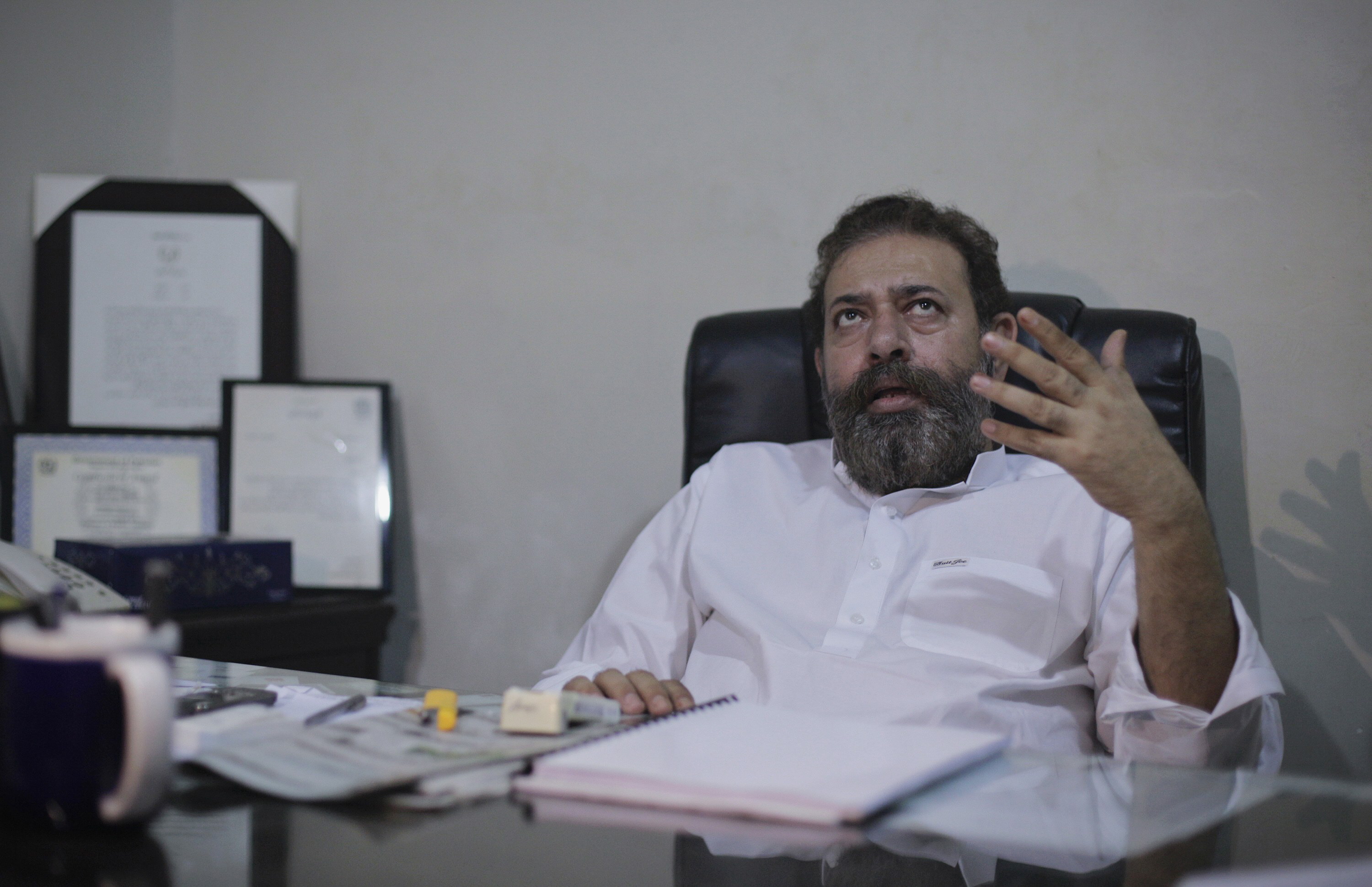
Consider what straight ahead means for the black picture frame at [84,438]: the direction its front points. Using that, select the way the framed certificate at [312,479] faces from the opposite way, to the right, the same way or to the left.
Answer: the same way

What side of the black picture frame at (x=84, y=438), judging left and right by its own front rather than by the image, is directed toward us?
front

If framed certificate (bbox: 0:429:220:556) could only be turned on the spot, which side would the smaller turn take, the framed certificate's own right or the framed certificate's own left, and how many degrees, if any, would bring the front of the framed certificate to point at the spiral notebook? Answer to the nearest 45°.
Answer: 0° — it already faces it

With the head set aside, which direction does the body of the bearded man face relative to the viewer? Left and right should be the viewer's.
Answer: facing the viewer

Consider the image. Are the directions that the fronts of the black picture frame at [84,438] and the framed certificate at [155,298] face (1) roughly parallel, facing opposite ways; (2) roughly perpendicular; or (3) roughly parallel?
roughly parallel

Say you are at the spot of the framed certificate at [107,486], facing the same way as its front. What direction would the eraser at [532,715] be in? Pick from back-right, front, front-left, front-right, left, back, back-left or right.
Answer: front

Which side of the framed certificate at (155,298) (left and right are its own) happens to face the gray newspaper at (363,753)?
front

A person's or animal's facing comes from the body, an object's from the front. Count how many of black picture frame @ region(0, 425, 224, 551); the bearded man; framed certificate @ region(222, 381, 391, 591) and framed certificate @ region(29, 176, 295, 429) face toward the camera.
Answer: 4

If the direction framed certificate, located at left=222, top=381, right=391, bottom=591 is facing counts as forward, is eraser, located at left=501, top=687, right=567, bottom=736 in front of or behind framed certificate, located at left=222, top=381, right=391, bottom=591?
in front

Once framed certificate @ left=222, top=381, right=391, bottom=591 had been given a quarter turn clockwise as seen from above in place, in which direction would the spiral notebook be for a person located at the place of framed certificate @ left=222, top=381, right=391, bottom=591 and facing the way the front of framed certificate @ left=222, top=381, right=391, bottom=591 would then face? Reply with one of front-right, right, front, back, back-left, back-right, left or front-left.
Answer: left

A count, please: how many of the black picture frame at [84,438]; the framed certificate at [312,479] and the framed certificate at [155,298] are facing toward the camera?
3
